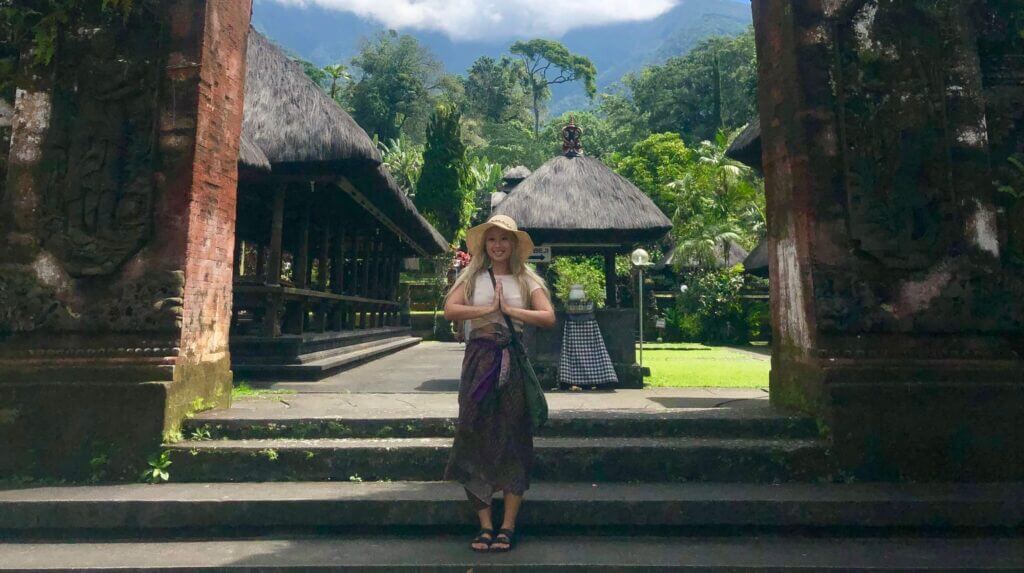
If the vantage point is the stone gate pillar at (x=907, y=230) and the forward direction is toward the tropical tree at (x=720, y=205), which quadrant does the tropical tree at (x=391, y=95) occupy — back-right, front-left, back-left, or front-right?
front-left

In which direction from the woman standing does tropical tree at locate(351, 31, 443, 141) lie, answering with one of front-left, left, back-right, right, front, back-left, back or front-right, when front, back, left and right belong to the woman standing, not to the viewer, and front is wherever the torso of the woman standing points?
back

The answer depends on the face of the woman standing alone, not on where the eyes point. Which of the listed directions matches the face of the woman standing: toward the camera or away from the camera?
toward the camera

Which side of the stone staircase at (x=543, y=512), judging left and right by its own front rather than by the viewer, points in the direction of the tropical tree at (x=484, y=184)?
back

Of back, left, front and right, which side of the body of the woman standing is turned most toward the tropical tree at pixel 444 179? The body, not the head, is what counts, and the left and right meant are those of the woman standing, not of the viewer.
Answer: back

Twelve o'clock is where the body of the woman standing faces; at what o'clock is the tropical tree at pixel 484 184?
The tropical tree is roughly at 6 o'clock from the woman standing.

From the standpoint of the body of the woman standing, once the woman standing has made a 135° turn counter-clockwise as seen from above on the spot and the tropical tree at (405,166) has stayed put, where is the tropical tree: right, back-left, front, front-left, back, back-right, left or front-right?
front-left

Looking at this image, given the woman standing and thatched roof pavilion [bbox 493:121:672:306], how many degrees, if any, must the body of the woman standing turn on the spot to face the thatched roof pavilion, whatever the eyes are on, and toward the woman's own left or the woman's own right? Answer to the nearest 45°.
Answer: approximately 180°

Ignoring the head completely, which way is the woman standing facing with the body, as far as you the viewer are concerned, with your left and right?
facing the viewer

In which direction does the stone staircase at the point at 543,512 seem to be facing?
toward the camera

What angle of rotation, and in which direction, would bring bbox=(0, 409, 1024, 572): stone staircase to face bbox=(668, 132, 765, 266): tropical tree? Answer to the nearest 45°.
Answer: approximately 180°

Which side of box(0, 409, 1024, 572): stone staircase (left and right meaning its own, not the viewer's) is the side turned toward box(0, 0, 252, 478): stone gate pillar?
right

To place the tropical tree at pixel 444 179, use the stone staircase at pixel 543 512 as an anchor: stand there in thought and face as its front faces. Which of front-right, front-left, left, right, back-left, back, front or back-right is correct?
back

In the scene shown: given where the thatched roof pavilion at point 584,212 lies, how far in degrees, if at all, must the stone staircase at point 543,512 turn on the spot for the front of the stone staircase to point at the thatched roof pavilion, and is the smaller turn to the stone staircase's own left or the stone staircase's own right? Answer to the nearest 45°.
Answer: approximately 180°
